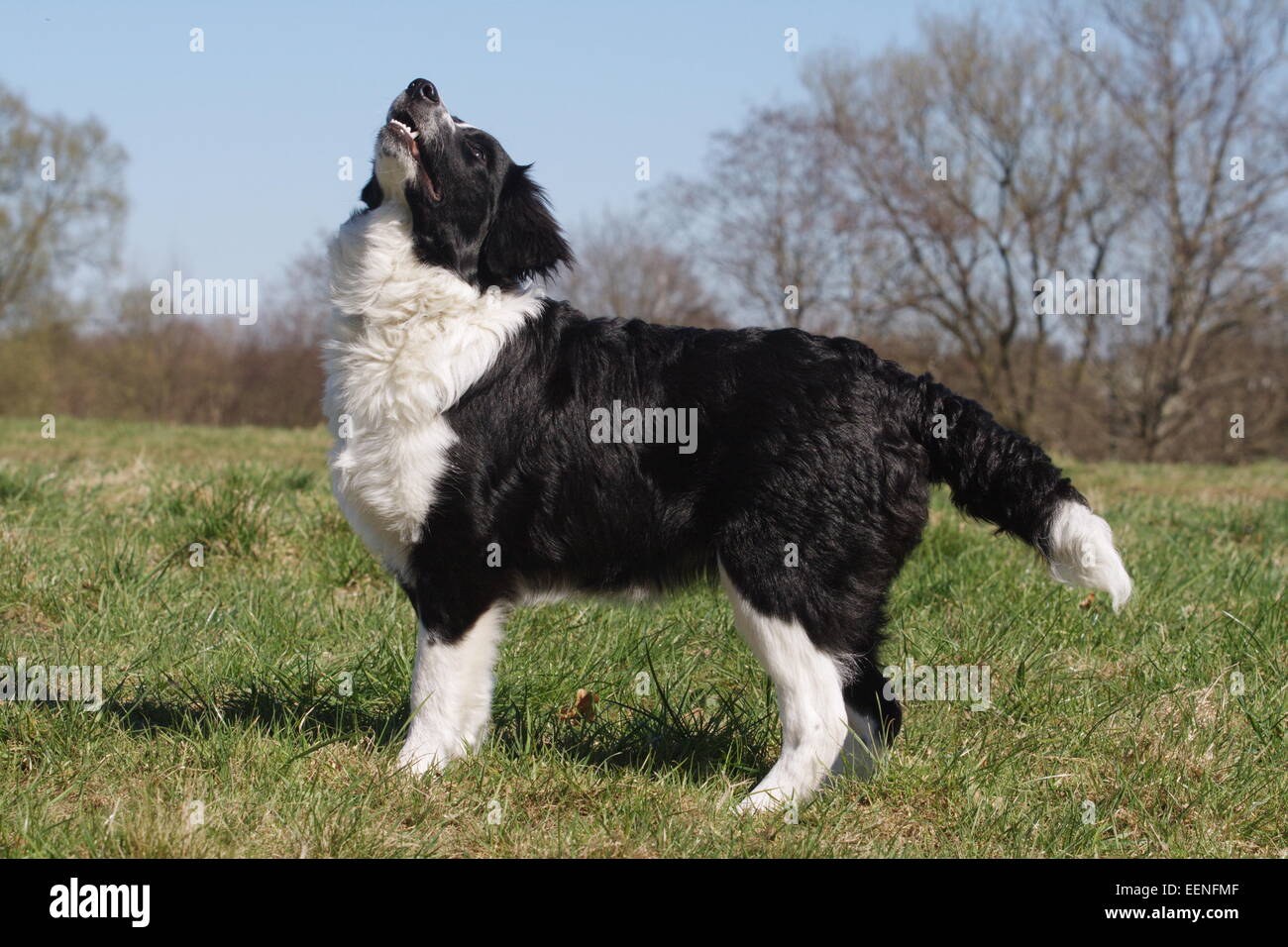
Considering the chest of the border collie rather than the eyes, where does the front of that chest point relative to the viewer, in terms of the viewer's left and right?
facing to the left of the viewer
